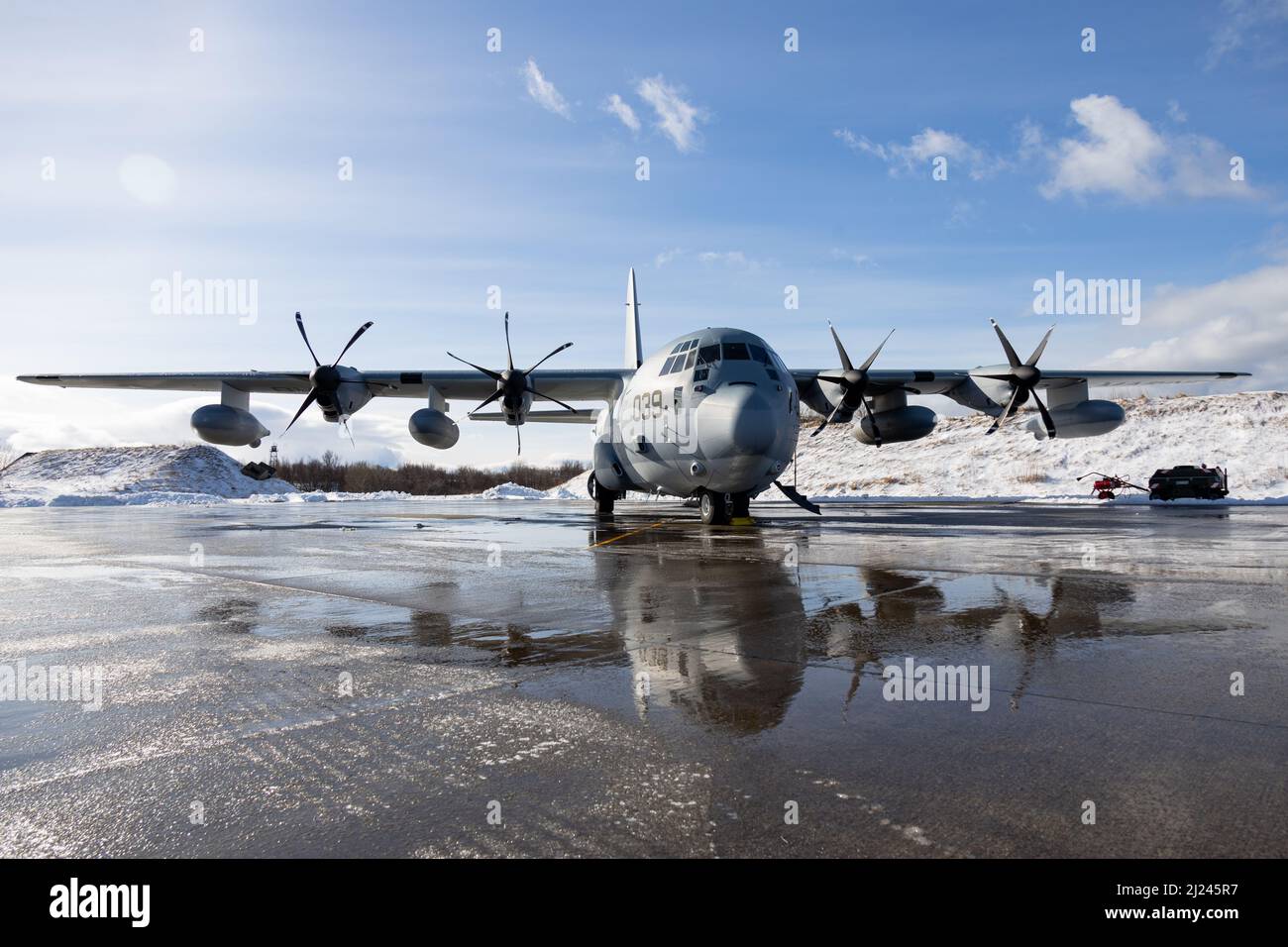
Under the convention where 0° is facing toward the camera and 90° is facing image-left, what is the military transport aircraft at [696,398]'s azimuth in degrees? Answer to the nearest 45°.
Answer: approximately 0°

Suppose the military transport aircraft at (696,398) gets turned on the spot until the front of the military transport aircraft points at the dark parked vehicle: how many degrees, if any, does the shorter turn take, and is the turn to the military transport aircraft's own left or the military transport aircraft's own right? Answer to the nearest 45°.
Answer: approximately 135° to the military transport aircraft's own left
